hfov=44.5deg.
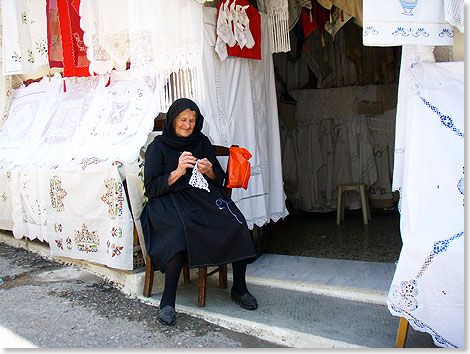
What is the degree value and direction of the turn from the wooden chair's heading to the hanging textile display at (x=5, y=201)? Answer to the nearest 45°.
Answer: approximately 90° to its right

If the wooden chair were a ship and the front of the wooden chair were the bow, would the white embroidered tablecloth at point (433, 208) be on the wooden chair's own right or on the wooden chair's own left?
on the wooden chair's own left

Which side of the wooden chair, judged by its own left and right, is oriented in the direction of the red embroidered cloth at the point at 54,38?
right

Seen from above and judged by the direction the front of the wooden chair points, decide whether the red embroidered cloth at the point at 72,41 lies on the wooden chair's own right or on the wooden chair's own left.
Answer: on the wooden chair's own right

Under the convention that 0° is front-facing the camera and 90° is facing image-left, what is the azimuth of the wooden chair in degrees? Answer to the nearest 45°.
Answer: approximately 45°

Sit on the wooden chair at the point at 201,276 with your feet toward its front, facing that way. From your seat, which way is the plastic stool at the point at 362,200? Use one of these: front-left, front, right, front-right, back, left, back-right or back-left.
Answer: back
